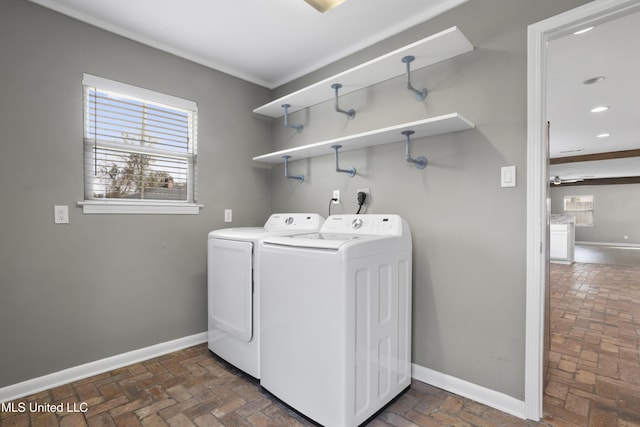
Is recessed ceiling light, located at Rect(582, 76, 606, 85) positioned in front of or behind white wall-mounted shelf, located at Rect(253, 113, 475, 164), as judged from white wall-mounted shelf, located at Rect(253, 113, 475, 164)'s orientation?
behind

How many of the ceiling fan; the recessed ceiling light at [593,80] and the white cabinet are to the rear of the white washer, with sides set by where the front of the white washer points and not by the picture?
3

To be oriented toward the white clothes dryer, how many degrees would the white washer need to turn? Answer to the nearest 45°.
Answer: approximately 90° to its right

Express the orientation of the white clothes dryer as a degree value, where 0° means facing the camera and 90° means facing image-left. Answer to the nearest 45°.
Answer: approximately 45°

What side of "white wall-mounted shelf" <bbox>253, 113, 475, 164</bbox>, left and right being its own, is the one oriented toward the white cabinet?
back

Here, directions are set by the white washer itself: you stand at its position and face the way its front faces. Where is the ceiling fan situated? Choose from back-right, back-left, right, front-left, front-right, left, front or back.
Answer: back

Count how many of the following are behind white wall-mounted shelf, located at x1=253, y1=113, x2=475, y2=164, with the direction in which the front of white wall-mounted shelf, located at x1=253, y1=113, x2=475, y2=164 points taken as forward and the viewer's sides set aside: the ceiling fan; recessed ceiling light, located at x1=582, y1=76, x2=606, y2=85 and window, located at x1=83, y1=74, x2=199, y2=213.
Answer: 2

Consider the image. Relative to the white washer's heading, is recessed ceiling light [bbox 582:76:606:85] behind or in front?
behind

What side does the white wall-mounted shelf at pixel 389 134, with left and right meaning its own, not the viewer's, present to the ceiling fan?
back
